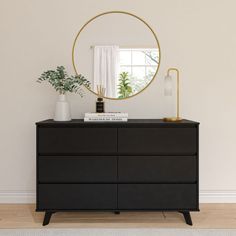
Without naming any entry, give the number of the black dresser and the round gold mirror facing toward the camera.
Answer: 2

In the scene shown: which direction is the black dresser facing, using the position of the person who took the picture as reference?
facing the viewer
